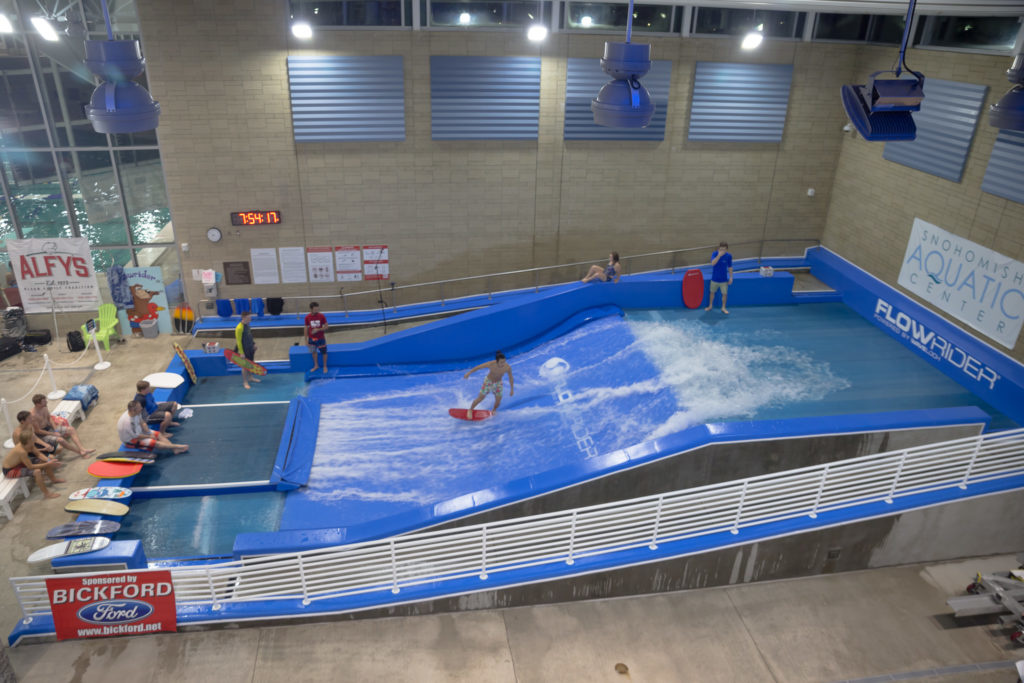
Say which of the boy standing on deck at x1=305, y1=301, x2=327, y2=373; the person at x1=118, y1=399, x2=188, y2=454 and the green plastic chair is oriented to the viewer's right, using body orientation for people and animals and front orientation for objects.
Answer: the person

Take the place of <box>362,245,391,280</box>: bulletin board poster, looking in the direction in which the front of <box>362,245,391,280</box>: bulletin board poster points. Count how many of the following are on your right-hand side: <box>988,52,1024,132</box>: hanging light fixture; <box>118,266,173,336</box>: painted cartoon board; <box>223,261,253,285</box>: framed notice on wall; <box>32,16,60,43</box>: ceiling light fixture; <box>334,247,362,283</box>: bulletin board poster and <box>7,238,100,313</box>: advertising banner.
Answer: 5

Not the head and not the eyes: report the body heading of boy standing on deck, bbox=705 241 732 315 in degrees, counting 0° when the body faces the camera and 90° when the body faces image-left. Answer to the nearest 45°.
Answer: approximately 0°

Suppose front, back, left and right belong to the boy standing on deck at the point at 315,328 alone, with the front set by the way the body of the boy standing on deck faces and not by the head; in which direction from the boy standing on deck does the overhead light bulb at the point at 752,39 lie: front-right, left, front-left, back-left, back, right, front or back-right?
left

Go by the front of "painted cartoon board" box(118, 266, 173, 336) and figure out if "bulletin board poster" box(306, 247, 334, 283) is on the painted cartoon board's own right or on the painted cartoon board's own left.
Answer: on the painted cartoon board's own left

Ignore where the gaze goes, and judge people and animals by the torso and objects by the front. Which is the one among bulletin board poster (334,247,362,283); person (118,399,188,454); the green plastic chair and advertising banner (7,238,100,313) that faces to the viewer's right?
the person

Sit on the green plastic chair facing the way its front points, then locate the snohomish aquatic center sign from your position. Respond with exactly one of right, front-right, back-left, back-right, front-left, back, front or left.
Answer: left

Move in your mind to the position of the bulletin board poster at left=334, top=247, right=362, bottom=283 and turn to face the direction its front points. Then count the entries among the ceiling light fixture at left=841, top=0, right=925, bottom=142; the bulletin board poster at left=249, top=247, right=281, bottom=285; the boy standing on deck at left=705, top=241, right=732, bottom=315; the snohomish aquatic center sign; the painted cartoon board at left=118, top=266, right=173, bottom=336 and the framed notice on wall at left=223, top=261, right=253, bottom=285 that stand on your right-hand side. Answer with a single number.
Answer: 3

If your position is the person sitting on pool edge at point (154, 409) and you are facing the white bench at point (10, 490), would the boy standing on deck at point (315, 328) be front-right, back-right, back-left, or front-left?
back-left

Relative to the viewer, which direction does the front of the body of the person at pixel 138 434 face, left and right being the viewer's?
facing to the right of the viewer
